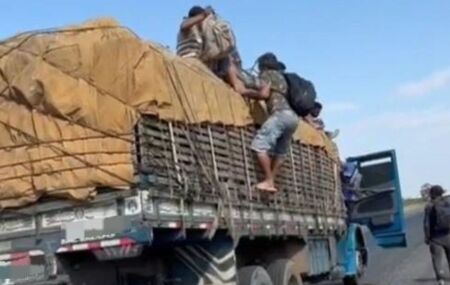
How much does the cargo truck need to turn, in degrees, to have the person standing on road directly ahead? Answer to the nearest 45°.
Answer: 0° — it already faces them

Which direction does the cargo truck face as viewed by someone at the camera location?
facing away from the viewer and to the right of the viewer
